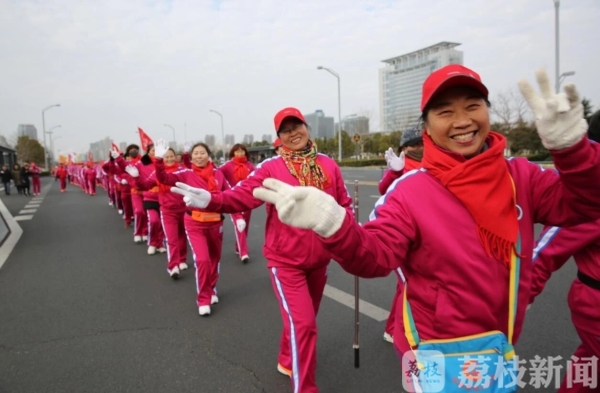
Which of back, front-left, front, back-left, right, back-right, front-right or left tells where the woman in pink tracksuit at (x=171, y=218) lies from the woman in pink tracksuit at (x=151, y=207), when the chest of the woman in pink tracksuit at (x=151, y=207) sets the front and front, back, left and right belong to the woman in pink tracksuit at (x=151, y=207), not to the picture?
front

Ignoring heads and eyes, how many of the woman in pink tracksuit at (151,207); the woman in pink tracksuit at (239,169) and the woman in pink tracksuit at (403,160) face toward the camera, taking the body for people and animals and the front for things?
3

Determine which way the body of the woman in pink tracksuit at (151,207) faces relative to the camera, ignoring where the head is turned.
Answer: toward the camera

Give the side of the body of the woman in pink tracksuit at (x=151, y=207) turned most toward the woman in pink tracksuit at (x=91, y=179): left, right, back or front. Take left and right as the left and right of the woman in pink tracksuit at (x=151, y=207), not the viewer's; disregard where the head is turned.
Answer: back

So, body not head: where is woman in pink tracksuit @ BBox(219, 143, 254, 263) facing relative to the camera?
toward the camera

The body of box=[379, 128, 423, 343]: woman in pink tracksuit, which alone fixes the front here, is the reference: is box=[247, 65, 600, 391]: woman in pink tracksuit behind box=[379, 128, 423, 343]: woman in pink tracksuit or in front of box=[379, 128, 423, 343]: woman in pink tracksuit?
in front

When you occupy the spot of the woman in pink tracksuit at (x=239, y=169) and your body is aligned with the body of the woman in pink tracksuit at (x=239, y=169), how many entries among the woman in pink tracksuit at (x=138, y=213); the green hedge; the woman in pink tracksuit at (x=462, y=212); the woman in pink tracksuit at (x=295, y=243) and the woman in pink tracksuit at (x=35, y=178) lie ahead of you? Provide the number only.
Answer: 2

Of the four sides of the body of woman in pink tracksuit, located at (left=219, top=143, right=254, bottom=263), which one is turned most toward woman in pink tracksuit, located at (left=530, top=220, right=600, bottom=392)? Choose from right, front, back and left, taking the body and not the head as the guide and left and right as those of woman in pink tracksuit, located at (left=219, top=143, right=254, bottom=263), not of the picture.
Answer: front

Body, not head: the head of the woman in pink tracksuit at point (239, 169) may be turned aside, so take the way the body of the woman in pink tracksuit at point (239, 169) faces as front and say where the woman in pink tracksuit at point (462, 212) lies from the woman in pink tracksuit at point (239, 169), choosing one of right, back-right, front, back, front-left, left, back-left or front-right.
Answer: front

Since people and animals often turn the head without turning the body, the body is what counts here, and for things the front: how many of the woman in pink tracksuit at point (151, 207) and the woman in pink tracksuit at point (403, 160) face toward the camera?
2

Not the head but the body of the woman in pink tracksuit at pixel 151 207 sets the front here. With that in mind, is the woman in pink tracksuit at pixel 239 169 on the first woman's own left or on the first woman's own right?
on the first woman's own left

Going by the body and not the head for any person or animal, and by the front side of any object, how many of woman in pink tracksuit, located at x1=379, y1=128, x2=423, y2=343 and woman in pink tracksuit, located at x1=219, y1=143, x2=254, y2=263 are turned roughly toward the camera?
2

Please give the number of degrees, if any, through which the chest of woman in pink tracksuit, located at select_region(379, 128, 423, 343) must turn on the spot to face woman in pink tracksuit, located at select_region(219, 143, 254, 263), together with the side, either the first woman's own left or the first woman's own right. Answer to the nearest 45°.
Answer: approximately 135° to the first woman's own right

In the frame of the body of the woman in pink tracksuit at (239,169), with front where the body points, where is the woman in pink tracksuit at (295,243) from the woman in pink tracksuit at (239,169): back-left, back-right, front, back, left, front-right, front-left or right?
front
